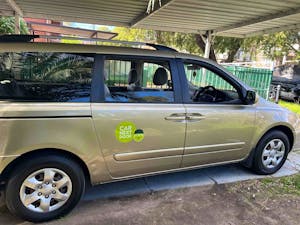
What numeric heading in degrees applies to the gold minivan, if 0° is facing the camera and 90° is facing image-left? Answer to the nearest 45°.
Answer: approximately 225°
